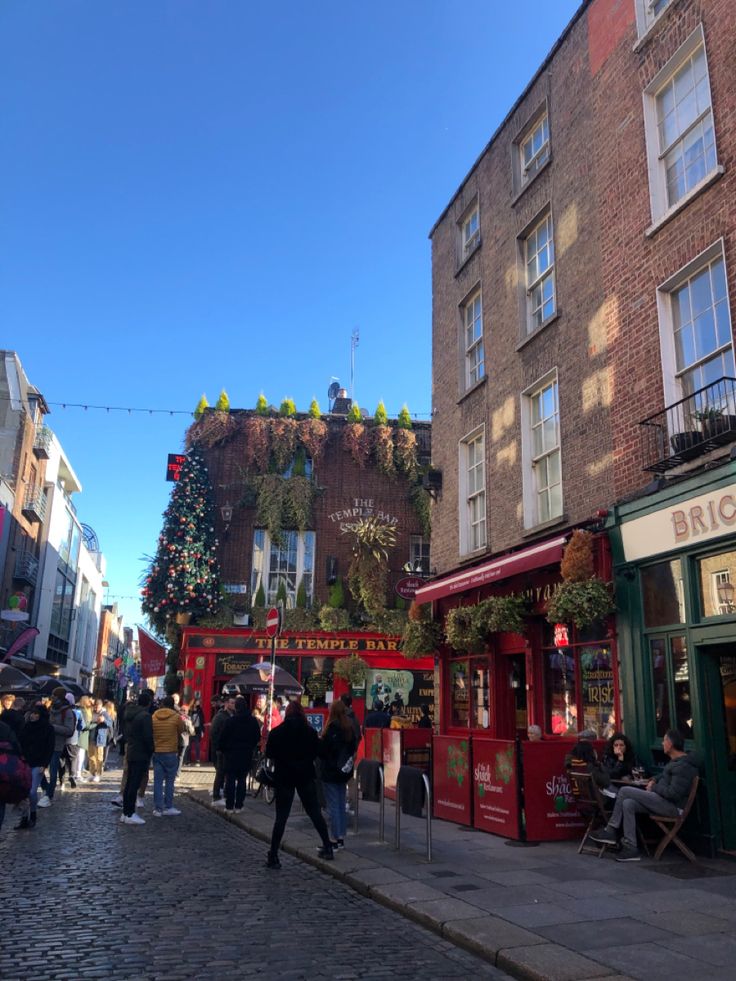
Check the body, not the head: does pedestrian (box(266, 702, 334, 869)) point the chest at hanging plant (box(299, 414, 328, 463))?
yes

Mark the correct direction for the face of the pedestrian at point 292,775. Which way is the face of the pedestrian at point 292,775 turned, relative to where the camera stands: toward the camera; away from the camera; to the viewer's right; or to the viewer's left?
away from the camera

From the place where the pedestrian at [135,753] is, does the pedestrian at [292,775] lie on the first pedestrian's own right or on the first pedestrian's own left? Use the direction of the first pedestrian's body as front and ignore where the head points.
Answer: on the first pedestrian's own right

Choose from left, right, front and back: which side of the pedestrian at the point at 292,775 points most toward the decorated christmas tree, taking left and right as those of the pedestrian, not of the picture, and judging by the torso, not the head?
front

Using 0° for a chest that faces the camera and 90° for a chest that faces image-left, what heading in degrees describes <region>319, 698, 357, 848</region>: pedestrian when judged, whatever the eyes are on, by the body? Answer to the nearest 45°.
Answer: approximately 180°

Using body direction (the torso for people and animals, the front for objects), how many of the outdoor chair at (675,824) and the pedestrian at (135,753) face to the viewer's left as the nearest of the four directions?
1

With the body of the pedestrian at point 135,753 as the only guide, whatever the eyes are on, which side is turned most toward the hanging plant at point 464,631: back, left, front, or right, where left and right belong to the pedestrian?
front

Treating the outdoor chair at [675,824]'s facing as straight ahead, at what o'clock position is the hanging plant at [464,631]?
The hanging plant is roughly at 2 o'clock from the outdoor chair.

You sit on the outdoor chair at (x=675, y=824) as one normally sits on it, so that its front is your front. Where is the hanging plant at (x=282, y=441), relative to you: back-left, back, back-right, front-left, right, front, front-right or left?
front-right

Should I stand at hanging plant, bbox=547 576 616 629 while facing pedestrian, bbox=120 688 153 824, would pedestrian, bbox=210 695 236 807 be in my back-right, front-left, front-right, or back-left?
front-right

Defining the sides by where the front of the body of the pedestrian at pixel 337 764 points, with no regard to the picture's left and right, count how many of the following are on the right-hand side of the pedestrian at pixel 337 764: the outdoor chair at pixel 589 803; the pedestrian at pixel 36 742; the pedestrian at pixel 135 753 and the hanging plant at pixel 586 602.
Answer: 2

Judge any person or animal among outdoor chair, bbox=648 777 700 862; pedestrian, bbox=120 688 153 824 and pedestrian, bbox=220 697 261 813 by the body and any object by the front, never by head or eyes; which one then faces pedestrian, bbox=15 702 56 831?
the outdoor chair

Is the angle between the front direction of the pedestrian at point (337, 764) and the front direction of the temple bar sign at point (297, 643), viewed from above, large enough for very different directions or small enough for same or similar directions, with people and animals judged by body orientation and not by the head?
very different directions

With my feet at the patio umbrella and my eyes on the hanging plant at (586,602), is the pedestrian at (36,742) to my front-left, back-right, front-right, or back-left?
front-right

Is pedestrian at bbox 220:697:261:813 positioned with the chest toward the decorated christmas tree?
yes

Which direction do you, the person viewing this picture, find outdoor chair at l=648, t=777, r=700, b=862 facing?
facing to the left of the viewer

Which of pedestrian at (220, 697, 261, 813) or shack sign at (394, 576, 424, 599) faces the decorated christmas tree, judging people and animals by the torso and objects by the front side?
the pedestrian

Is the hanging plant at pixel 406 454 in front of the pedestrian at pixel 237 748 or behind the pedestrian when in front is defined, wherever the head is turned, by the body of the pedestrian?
in front
